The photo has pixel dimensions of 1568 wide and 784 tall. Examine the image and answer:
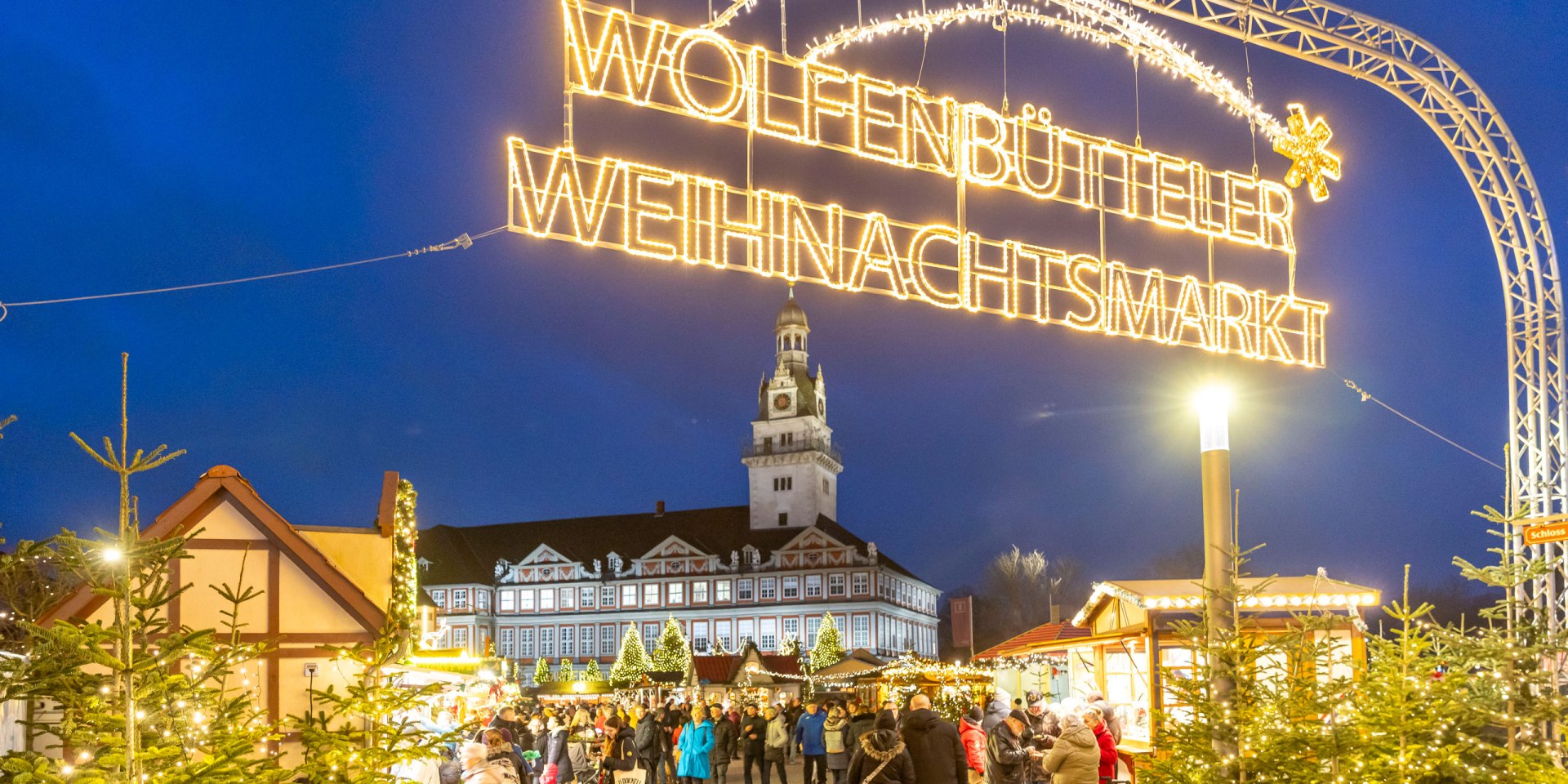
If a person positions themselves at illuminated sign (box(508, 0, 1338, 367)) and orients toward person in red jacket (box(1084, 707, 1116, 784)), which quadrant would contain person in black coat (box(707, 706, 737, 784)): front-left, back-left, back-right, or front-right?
front-left

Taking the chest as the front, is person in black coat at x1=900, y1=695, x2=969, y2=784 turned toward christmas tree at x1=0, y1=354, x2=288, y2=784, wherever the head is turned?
no

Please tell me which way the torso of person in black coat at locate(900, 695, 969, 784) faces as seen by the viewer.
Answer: away from the camera

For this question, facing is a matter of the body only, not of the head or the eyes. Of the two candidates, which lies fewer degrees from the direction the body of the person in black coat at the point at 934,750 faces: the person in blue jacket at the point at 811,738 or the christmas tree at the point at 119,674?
the person in blue jacket

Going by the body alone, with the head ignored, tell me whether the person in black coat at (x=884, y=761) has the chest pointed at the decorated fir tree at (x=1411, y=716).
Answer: no

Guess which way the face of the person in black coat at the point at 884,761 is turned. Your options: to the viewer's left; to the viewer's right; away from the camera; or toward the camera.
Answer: away from the camera

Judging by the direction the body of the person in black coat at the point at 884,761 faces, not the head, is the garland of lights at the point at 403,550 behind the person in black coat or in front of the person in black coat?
in front

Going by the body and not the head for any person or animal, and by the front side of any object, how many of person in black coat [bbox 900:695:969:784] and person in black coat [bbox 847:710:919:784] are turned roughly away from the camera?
2

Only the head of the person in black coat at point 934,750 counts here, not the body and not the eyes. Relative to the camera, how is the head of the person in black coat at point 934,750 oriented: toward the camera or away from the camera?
away from the camera

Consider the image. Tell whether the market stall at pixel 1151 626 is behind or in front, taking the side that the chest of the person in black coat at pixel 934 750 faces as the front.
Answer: in front

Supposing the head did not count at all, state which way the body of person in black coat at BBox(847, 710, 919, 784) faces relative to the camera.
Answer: away from the camera

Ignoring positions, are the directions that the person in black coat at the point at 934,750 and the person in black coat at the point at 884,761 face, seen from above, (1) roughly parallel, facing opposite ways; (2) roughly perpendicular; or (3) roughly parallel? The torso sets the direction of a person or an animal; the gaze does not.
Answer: roughly parallel

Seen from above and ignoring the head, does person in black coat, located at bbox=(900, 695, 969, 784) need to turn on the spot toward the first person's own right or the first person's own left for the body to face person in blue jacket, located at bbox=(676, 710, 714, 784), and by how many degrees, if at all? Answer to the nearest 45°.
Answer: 0° — they already face them

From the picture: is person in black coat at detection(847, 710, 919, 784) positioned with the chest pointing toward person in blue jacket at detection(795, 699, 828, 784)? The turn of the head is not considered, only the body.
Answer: yes

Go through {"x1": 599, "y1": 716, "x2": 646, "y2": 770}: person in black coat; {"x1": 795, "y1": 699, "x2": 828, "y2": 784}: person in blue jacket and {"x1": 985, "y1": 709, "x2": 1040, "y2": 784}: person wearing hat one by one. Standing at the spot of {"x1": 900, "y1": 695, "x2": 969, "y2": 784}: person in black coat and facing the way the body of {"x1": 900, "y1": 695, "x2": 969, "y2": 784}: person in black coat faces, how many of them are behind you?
0
